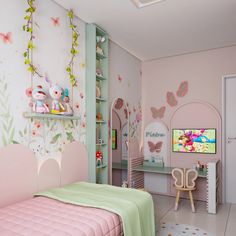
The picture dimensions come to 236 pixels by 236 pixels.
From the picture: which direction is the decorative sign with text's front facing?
toward the camera

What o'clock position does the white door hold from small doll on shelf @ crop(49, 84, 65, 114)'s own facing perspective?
The white door is roughly at 10 o'clock from the small doll on shelf.

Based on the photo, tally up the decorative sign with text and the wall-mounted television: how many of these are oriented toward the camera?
2

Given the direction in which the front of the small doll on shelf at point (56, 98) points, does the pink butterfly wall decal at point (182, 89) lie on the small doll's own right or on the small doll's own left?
on the small doll's own left

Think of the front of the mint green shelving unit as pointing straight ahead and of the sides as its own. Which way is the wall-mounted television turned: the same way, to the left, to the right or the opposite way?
to the right

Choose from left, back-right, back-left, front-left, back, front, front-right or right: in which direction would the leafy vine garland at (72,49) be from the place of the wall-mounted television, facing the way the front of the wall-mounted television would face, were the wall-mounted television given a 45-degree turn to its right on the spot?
front

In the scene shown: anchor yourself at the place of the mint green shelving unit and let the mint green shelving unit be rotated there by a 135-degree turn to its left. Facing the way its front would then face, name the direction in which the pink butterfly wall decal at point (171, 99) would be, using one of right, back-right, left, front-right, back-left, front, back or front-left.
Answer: front-right

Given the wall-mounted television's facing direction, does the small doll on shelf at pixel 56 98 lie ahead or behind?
ahead

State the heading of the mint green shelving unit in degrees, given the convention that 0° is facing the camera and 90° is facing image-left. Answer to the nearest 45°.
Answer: approximately 315°

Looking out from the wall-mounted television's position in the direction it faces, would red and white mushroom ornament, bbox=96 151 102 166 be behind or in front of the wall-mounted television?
in front

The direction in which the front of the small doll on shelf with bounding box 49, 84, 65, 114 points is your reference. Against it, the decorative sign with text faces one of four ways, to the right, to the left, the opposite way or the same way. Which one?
to the right

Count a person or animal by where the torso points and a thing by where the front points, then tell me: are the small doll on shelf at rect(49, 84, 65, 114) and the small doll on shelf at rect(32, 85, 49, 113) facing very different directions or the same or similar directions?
same or similar directions

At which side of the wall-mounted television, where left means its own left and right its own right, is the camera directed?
front

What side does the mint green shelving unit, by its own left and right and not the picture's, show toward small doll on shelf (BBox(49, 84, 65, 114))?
right
